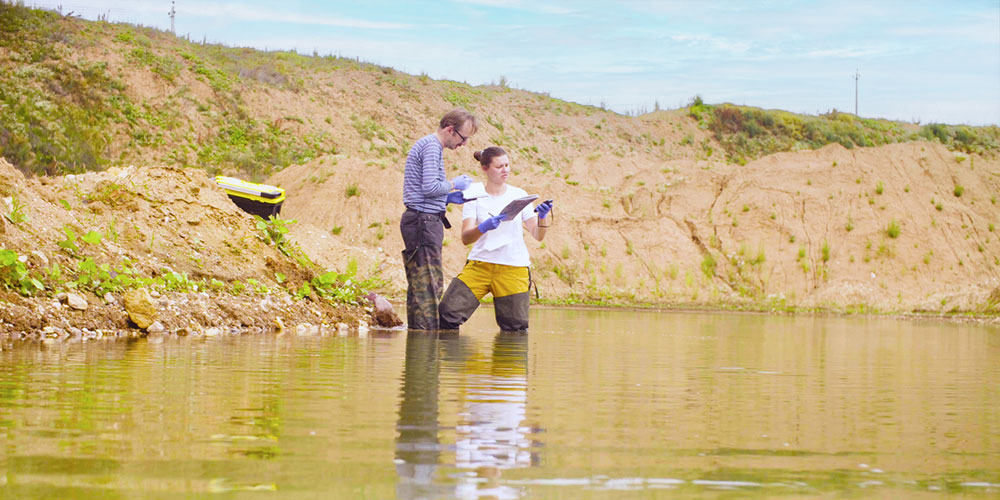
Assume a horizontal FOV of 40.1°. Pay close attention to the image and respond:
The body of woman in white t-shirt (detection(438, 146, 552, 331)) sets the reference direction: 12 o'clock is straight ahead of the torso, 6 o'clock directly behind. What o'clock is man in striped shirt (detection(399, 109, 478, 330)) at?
The man in striped shirt is roughly at 3 o'clock from the woman in white t-shirt.

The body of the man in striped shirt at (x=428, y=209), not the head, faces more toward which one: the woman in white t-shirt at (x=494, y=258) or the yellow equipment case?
the woman in white t-shirt

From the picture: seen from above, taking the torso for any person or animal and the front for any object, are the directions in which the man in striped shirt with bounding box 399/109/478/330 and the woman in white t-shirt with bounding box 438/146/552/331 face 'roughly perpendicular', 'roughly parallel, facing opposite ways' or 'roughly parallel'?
roughly perpendicular

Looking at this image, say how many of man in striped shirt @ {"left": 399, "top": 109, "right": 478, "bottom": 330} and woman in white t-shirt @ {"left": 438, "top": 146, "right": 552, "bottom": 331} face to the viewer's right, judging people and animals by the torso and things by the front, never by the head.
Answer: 1

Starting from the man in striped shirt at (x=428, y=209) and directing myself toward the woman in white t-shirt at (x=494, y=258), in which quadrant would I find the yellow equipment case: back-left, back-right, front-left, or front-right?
back-left

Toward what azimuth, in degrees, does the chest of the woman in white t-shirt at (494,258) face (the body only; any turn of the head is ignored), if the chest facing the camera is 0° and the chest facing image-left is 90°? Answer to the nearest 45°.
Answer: approximately 0°

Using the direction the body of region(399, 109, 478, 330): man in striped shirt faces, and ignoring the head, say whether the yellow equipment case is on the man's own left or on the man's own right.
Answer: on the man's own left

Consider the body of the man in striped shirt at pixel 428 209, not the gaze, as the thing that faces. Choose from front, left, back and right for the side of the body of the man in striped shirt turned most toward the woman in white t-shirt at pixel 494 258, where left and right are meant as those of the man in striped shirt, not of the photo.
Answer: front

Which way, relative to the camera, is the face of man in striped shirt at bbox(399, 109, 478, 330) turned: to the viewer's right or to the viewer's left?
to the viewer's right

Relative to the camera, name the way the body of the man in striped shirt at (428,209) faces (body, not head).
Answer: to the viewer's right
